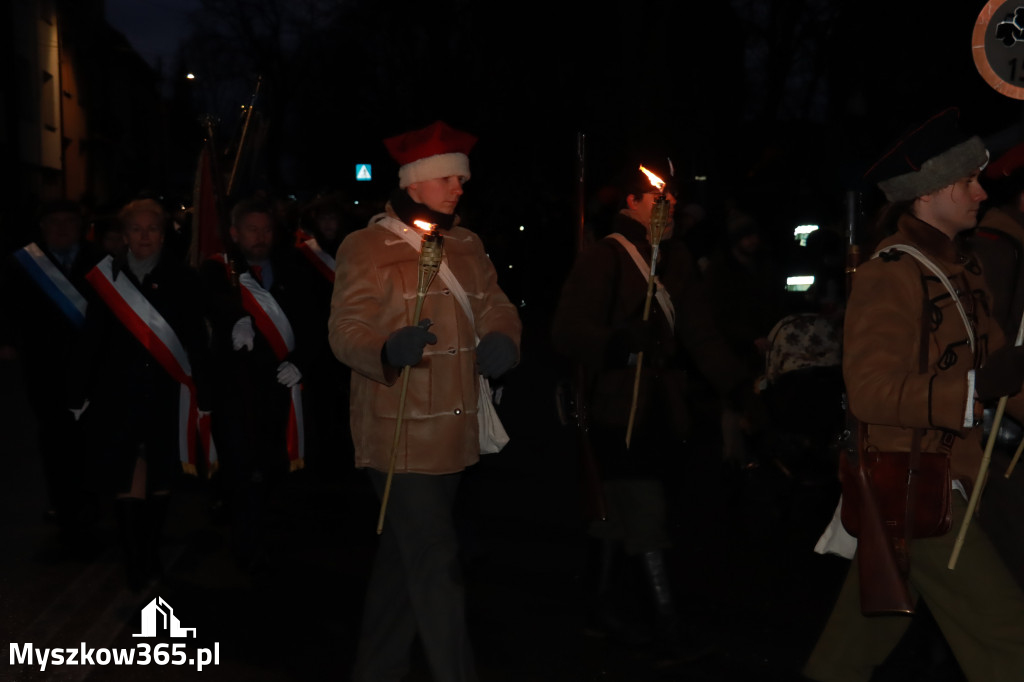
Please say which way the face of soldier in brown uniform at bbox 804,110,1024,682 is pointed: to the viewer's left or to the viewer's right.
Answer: to the viewer's right

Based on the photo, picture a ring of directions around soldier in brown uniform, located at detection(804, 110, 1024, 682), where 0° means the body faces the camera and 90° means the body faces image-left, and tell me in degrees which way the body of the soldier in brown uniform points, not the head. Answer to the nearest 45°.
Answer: approximately 270°

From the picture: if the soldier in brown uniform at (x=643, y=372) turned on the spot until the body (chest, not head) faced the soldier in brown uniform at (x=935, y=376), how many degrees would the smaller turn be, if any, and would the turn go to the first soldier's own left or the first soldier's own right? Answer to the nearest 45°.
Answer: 0° — they already face them

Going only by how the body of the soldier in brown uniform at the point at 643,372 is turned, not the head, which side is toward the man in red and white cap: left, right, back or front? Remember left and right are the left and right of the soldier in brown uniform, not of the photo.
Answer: right

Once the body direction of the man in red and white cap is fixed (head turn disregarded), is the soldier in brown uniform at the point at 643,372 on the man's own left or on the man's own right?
on the man's own left

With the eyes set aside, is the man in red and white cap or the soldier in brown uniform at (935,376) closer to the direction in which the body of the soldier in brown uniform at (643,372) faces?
the soldier in brown uniform

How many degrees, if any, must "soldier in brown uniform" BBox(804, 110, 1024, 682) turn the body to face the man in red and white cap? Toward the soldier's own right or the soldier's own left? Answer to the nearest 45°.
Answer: approximately 180°

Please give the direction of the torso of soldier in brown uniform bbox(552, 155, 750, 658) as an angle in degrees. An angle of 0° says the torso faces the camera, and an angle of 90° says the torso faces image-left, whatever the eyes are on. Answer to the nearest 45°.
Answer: approximately 315°
